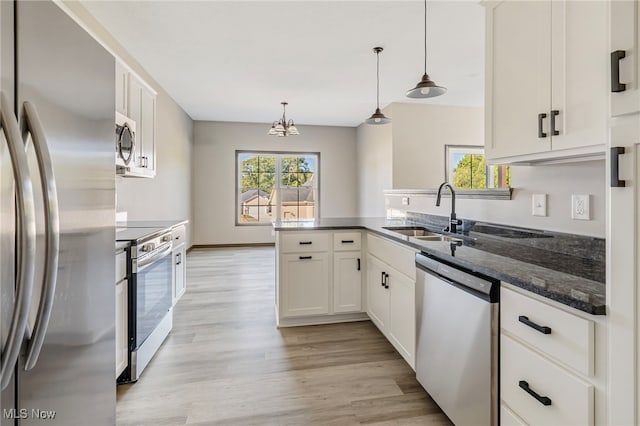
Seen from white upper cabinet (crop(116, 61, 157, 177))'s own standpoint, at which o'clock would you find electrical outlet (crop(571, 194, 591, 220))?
The electrical outlet is roughly at 2 o'clock from the white upper cabinet.

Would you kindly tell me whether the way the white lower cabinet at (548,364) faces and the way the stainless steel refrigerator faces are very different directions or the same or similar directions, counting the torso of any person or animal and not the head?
very different directions

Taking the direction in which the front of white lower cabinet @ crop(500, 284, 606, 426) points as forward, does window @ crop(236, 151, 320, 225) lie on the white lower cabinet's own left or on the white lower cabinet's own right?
on the white lower cabinet's own right

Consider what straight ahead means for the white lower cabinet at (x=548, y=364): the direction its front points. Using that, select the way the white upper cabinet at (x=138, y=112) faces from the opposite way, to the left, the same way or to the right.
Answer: the opposite way

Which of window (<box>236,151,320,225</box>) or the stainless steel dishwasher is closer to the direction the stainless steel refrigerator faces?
the stainless steel dishwasher

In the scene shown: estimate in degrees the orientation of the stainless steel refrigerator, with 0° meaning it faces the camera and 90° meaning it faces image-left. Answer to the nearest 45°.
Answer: approximately 315°

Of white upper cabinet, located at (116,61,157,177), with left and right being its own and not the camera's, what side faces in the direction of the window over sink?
front

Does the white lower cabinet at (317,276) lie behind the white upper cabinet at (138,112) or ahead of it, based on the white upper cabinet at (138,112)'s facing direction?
ahead

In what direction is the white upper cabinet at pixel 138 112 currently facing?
to the viewer's right

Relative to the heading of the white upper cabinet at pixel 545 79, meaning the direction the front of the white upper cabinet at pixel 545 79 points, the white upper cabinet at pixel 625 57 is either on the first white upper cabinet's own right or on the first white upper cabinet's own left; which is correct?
on the first white upper cabinet's own left

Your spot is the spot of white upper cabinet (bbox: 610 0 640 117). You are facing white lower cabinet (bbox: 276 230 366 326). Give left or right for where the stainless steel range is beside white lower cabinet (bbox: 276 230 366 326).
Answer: left

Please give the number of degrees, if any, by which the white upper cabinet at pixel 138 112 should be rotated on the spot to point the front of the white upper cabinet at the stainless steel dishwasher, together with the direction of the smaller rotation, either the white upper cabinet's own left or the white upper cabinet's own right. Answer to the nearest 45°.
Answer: approximately 45° to the white upper cabinet's own right

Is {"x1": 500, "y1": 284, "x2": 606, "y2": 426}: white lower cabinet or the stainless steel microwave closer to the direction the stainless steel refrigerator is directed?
the white lower cabinet

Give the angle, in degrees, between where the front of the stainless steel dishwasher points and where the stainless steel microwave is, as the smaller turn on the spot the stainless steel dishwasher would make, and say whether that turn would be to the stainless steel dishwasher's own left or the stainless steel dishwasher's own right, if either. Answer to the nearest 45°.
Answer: approximately 45° to the stainless steel dishwasher's own right

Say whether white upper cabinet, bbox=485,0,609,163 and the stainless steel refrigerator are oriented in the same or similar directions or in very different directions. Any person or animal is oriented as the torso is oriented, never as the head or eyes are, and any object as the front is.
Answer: very different directions
